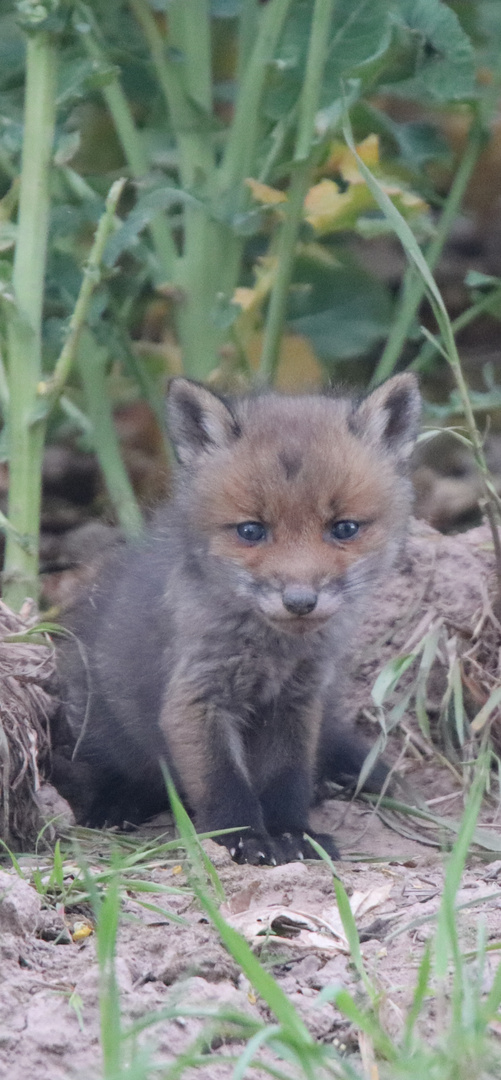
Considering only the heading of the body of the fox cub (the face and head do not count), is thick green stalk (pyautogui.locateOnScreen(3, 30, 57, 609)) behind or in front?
behind

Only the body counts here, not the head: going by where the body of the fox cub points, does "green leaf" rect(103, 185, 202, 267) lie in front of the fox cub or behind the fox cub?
behind

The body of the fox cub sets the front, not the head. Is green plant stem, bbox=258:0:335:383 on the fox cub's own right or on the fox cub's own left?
on the fox cub's own left

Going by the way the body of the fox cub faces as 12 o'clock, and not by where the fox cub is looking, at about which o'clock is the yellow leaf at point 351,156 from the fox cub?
The yellow leaf is roughly at 8 o'clock from the fox cub.

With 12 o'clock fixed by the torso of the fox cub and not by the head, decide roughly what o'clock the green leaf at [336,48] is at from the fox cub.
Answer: The green leaf is roughly at 8 o'clock from the fox cub.

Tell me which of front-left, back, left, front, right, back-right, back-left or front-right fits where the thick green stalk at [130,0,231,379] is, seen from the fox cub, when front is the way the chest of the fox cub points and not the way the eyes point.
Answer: back-left

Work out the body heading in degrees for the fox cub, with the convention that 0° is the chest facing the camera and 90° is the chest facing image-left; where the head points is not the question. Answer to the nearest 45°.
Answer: approximately 315°
